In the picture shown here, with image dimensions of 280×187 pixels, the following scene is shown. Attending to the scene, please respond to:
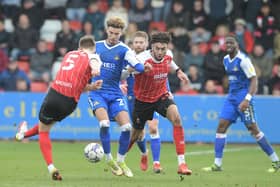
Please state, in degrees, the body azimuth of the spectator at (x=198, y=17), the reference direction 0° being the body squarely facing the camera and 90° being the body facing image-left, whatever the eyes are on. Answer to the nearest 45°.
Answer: approximately 0°

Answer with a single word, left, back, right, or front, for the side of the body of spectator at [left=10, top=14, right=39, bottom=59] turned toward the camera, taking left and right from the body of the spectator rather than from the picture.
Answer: front

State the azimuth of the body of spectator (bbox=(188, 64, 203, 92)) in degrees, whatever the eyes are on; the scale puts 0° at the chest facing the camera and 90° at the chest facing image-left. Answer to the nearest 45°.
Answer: approximately 0°

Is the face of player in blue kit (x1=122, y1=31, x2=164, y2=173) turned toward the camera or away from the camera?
toward the camera

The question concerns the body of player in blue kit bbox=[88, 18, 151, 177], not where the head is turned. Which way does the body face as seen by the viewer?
toward the camera

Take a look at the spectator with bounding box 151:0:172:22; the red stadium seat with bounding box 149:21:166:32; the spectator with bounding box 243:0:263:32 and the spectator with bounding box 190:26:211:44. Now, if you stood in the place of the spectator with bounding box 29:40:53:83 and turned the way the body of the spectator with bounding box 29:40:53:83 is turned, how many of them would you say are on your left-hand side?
4

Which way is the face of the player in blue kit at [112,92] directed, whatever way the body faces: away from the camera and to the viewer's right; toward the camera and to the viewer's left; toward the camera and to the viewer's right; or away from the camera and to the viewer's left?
toward the camera and to the viewer's left

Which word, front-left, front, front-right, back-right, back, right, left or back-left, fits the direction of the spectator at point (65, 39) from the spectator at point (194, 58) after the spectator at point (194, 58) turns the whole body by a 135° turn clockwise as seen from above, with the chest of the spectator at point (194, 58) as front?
front-left

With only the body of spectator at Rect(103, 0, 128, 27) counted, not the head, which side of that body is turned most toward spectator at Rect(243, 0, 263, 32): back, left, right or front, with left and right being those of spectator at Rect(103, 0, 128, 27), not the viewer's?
left

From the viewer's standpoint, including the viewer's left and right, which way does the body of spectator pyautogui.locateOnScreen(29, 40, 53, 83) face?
facing the viewer

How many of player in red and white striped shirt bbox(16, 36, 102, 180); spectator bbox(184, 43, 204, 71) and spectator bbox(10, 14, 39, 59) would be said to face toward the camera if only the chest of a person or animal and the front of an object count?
2

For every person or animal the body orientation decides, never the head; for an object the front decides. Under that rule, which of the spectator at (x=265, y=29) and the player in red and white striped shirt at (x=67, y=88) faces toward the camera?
the spectator
